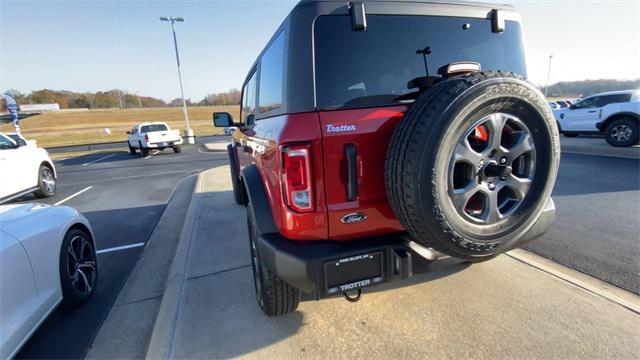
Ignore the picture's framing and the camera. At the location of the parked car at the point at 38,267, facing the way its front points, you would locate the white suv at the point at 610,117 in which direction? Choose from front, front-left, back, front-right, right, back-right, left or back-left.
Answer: front-right

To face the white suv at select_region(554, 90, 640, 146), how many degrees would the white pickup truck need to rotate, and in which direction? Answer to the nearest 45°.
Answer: approximately 180°

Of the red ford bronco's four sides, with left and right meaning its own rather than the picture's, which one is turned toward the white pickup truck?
front

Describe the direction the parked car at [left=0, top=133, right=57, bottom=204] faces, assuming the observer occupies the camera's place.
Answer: facing away from the viewer and to the right of the viewer

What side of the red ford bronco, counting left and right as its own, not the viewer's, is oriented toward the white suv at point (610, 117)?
right

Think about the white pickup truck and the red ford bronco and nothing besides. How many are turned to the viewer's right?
0

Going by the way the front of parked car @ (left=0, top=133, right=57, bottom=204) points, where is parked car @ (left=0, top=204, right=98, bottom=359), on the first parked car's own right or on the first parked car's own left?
on the first parked car's own right

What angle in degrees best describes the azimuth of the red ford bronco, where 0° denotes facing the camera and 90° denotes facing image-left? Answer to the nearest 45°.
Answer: approximately 135°

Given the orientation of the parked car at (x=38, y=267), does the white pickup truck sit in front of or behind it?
in front

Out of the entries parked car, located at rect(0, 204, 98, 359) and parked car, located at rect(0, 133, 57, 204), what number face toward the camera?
0
